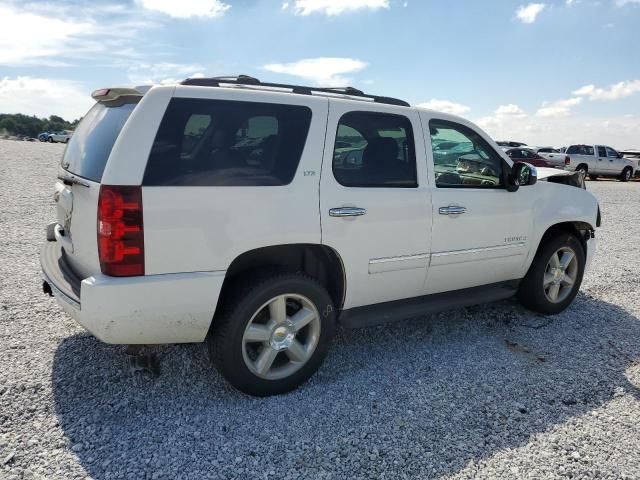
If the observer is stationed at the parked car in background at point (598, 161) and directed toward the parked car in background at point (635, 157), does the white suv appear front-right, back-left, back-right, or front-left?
back-right

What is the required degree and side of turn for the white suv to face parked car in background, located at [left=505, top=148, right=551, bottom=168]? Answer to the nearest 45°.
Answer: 0° — it already faces it

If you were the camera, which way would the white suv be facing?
facing away from the viewer and to the right of the viewer

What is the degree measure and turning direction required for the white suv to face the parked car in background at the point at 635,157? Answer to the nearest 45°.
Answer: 0° — it already faces it
